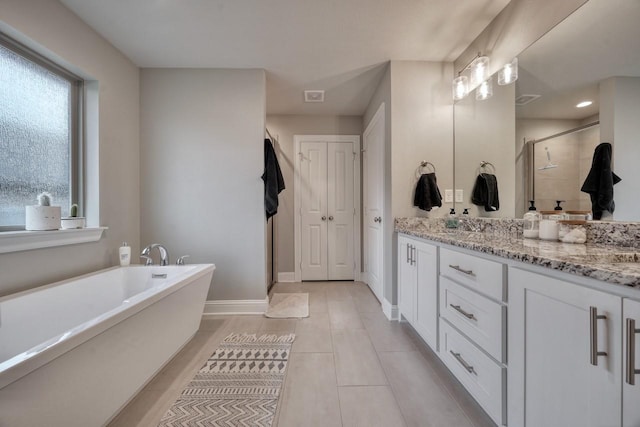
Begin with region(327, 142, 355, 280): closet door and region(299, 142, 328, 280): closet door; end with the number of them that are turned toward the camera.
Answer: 2

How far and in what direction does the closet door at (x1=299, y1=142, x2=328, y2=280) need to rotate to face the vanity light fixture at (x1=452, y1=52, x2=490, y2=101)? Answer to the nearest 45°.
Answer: approximately 45° to its left

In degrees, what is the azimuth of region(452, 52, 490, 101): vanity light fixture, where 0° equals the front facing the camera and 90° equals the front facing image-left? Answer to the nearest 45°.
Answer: approximately 45°

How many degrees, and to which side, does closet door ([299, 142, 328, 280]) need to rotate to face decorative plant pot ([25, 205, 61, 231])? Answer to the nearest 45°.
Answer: approximately 45° to its right

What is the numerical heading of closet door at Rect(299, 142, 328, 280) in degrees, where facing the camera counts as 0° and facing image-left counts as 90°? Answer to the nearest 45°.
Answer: approximately 0°

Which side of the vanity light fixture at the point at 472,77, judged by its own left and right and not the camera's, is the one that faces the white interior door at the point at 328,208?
right
